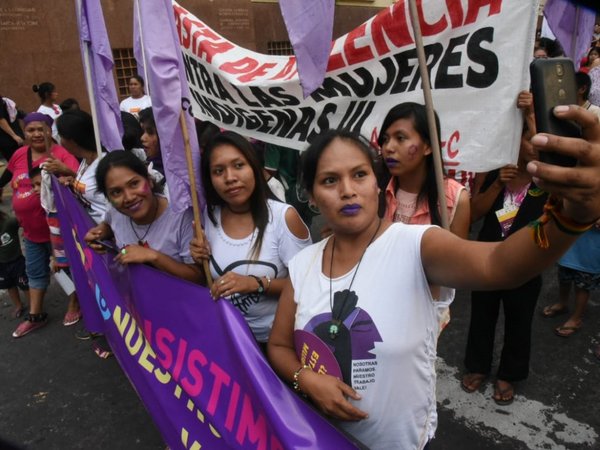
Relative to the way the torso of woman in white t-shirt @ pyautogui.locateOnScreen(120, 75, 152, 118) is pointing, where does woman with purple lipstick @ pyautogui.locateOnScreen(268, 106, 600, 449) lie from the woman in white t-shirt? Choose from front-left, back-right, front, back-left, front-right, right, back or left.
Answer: front

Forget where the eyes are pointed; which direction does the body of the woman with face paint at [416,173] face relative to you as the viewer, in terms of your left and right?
facing the viewer and to the left of the viewer

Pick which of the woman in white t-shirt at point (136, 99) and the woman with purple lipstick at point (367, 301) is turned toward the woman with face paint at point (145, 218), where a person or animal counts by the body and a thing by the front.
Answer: the woman in white t-shirt

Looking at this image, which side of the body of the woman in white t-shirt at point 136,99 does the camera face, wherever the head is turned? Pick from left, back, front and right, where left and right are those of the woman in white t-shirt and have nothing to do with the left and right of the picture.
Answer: front

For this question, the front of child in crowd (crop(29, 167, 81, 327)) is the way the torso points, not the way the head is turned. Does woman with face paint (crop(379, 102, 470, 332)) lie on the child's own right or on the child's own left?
on the child's own left

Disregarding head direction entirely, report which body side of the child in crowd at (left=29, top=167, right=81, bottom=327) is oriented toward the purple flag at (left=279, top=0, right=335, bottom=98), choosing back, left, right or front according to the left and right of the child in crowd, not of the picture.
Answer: left

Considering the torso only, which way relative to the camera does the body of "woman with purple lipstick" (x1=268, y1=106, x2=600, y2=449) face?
toward the camera

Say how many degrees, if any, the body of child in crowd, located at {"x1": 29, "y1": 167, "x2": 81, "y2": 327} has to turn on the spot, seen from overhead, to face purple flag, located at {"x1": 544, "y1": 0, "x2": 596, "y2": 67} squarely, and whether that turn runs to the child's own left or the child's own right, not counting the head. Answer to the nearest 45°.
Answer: approximately 90° to the child's own left

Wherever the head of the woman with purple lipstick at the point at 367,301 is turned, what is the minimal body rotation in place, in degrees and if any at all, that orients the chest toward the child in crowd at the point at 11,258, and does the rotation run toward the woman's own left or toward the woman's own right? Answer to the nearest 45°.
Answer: approximately 135° to the woman's own right

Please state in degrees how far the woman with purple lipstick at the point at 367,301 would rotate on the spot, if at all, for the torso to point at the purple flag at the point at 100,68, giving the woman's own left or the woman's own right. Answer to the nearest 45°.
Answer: approximately 135° to the woman's own right

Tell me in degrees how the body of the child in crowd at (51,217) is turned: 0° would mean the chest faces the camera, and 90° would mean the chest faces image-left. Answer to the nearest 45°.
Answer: approximately 45°

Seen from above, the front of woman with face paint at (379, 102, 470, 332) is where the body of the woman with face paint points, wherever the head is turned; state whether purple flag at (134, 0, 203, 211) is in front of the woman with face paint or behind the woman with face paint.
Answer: in front

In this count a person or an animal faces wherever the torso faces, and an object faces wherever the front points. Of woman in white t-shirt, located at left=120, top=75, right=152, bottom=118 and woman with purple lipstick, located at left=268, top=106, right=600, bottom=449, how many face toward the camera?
2

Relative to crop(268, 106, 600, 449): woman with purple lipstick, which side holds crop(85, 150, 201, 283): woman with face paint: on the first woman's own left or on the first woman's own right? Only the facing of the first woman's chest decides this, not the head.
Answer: on the first woman's own right
